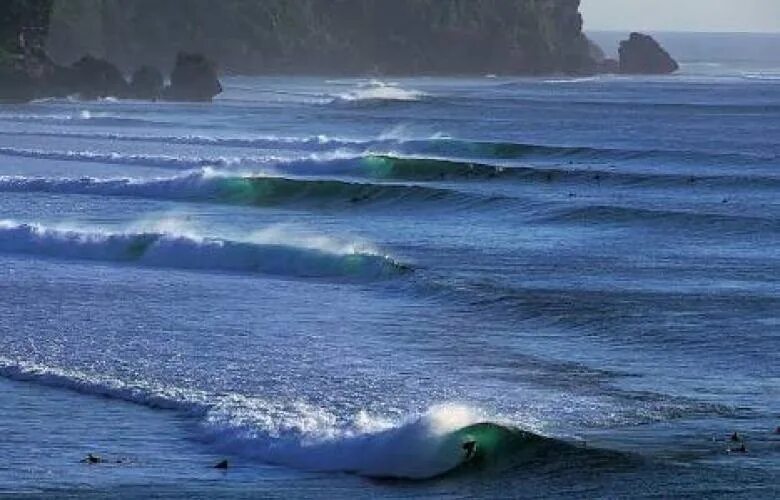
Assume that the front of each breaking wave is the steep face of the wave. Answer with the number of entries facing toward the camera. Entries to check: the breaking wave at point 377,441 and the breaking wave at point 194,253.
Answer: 2

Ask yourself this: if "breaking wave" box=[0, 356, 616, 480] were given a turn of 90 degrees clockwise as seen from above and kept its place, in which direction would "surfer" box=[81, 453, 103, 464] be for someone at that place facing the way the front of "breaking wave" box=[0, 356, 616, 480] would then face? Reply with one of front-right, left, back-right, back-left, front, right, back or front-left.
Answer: front

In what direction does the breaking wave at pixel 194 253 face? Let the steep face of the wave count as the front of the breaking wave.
toward the camera

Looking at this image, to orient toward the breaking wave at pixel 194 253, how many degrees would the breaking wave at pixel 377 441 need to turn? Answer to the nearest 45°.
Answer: approximately 180°

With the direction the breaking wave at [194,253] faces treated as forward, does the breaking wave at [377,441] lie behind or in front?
in front

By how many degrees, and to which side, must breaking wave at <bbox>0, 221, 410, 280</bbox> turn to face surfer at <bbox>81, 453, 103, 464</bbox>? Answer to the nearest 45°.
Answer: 0° — it already faces them

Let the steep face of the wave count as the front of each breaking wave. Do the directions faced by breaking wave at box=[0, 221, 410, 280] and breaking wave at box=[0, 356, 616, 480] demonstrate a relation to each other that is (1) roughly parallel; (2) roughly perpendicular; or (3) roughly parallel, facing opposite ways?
roughly parallel

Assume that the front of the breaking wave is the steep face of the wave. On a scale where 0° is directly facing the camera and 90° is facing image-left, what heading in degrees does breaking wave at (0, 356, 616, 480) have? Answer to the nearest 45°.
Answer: approximately 0°

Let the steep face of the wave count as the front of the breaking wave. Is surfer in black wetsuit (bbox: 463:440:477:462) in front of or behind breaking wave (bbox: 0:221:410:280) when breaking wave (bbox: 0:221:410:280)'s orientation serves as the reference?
in front
